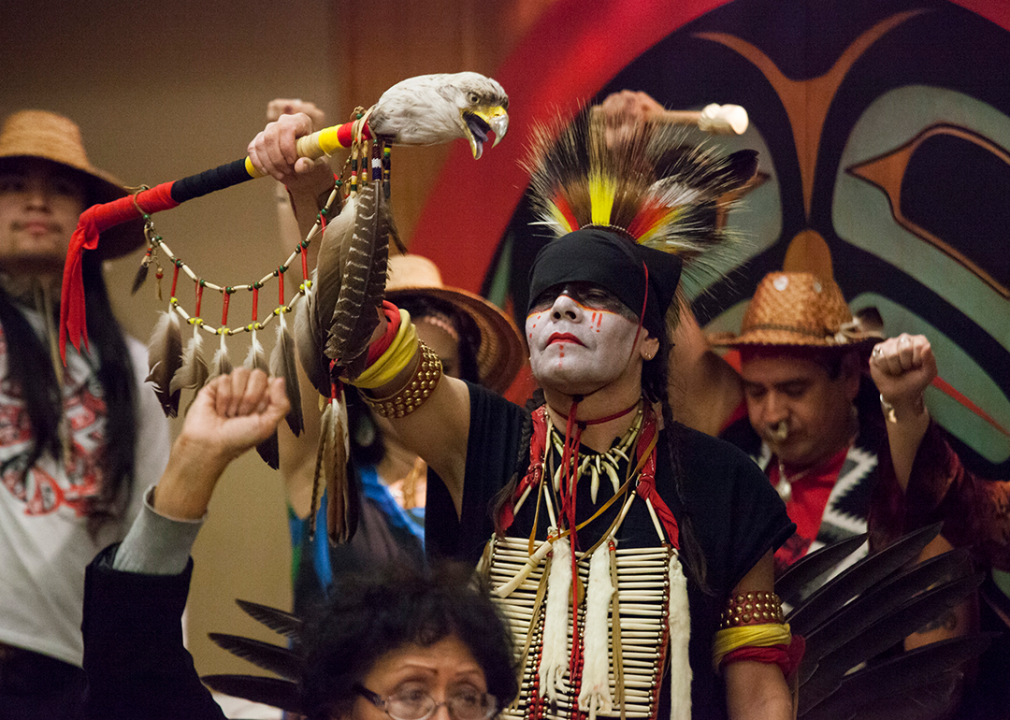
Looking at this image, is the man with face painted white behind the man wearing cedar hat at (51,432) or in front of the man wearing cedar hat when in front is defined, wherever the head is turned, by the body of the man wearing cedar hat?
in front

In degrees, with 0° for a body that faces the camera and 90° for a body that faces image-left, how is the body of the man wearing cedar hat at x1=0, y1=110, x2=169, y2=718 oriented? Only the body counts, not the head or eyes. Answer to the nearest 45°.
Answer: approximately 0°

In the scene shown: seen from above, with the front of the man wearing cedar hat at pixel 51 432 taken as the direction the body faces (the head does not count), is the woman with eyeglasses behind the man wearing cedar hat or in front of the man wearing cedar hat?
in front
